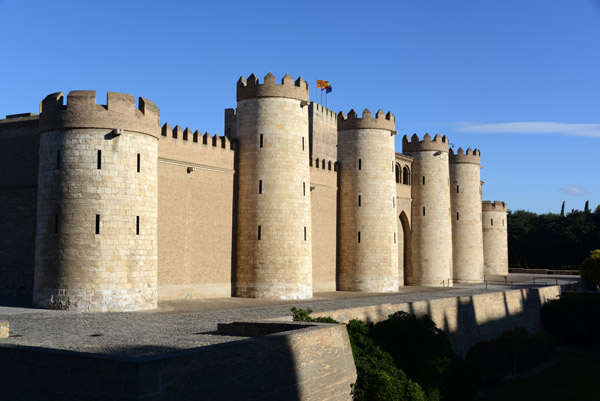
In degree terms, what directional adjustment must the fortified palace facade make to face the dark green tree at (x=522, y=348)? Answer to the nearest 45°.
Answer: approximately 45° to its left

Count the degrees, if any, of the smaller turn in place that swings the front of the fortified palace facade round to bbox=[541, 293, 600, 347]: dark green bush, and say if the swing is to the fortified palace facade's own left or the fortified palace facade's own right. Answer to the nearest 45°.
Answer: approximately 45° to the fortified palace facade's own left

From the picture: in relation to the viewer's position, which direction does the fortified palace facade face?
facing the viewer and to the right of the viewer

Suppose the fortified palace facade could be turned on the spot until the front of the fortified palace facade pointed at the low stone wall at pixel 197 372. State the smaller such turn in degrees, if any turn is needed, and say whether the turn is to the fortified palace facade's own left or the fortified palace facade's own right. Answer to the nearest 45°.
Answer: approximately 45° to the fortified palace facade's own right

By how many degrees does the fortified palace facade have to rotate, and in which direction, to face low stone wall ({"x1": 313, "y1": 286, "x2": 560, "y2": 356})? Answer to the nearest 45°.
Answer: approximately 45° to its left

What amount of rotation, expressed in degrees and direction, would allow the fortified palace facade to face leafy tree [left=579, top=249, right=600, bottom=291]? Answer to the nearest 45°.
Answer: approximately 90° to its left

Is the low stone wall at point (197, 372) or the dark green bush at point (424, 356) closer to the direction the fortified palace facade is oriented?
the dark green bush

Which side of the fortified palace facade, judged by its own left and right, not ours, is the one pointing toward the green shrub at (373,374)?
front
